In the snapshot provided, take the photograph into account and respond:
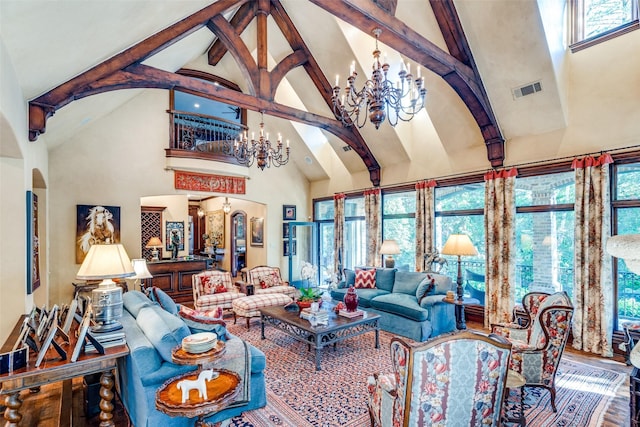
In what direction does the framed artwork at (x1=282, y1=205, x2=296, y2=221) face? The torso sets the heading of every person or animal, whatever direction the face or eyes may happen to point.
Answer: toward the camera

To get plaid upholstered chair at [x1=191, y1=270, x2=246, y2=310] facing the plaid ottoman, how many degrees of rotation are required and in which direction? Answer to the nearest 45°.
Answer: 0° — it already faces it

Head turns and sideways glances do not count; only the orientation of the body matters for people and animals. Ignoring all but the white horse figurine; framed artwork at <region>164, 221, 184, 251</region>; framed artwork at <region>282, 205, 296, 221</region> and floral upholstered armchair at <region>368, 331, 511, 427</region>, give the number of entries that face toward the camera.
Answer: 2

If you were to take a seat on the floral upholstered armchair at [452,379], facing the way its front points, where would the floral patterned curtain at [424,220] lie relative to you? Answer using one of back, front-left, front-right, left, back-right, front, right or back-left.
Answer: front-right

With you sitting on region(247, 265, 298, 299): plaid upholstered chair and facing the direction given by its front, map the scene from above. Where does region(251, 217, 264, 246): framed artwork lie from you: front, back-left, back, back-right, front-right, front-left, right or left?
back-left

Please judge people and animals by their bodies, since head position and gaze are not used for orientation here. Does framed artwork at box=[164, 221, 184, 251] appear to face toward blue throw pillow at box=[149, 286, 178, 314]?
yes

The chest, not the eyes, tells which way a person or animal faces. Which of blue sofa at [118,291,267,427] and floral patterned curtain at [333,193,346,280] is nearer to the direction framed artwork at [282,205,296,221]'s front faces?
the blue sofa

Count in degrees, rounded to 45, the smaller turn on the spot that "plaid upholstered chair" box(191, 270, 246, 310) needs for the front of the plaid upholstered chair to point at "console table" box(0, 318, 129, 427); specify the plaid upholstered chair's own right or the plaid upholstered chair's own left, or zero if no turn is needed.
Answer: approximately 45° to the plaid upholstered chair's own right

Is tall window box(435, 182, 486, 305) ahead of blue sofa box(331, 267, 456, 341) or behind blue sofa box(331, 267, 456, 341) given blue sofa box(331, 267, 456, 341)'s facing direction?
behind

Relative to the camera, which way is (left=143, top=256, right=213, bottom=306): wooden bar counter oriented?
toward the camera

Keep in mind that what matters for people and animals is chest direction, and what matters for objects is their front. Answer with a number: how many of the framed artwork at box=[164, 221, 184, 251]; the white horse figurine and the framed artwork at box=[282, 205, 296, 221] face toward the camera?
2

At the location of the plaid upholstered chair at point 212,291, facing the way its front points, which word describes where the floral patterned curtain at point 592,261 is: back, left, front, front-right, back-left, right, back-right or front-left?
front

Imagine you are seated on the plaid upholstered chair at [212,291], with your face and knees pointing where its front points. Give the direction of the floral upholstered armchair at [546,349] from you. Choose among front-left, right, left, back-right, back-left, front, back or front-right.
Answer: front

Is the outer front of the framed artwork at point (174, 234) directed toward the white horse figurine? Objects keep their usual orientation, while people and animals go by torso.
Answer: yes

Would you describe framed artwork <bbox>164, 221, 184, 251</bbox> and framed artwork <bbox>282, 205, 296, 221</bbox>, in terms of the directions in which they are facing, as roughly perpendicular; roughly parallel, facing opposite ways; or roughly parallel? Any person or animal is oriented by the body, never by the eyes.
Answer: roughly parallel

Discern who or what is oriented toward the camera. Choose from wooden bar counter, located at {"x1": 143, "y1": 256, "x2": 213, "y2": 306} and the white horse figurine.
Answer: the wooden bar counter

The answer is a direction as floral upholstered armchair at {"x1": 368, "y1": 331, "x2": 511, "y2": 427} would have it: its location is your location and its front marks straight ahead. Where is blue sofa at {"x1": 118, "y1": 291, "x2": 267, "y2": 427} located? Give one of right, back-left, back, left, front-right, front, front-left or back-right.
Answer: front-left

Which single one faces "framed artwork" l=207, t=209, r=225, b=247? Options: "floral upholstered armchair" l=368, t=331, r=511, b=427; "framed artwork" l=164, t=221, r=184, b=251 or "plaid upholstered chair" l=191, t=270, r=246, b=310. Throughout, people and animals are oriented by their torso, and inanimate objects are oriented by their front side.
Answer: the floral upholstered armchair
